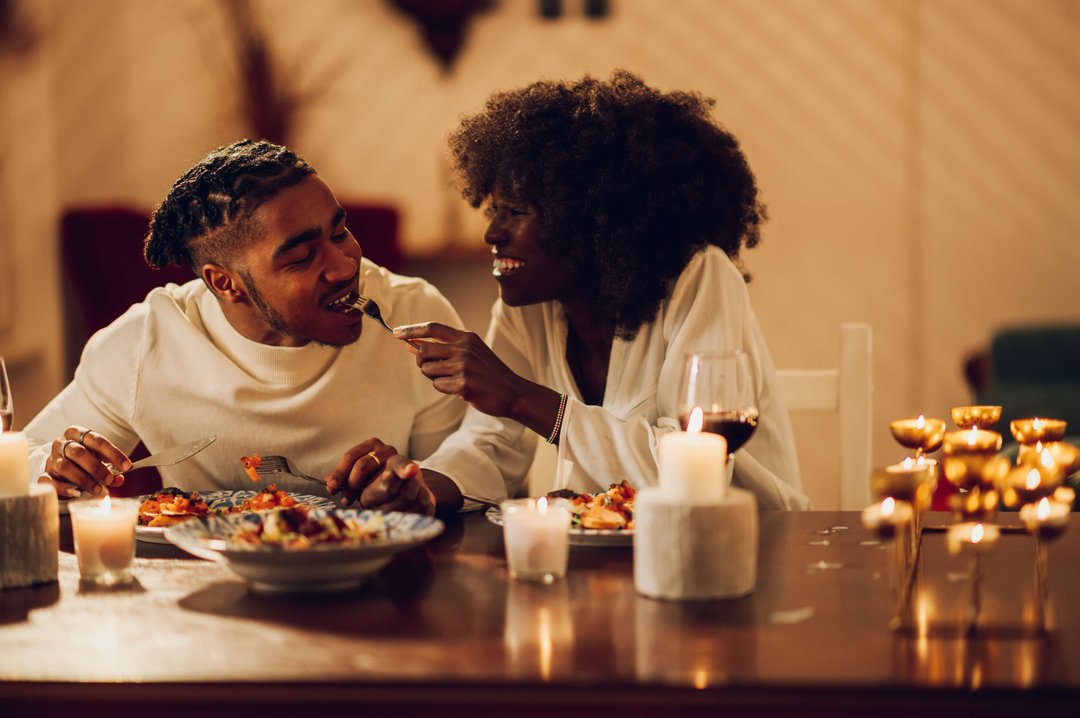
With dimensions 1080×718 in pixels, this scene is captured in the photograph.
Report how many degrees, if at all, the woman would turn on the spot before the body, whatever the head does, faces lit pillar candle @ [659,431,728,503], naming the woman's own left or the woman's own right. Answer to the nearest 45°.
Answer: approximately 45° to the woman's own left

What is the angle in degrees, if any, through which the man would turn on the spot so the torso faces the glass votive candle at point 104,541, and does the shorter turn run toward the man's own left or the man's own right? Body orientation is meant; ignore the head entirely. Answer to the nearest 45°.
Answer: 0° — they already face it

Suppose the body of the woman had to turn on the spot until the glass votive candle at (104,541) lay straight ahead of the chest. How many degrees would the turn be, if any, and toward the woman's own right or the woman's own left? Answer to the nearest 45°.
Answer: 0° — they already face it

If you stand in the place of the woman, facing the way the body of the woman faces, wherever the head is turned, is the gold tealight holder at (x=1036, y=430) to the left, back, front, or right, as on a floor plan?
left

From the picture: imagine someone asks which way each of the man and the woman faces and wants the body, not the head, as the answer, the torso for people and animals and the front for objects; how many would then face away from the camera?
0

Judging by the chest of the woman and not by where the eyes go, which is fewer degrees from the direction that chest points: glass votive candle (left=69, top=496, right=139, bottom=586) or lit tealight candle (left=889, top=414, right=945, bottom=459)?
the glass votive candle

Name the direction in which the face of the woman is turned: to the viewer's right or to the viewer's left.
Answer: to the viewer's left

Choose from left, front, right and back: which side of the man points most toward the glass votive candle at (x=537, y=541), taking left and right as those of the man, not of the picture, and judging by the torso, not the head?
front
